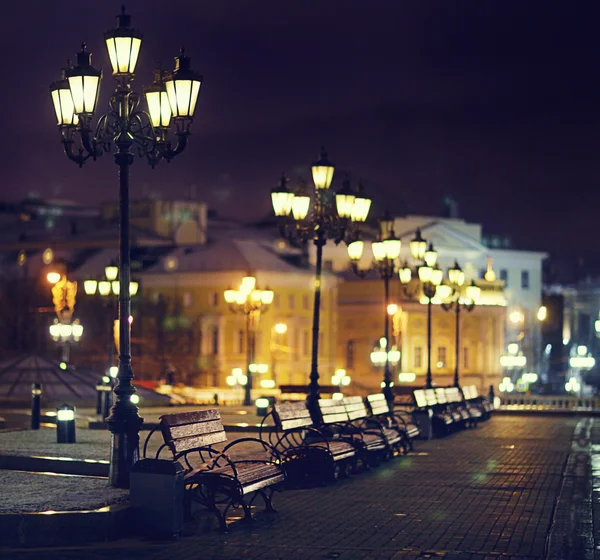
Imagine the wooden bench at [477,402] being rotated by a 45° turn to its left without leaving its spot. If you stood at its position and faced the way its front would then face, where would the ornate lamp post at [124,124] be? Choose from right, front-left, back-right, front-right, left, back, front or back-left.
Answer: right

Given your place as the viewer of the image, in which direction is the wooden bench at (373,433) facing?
facing the viewer and to the right of the viewer

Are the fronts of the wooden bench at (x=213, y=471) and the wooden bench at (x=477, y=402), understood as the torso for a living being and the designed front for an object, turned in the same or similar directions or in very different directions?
same or similar directions

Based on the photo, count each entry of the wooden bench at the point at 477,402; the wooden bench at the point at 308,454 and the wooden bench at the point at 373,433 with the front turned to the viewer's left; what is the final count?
0

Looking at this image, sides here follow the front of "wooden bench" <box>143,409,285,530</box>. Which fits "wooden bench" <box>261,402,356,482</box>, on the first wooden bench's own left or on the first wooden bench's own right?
on the first wooden bench's own left

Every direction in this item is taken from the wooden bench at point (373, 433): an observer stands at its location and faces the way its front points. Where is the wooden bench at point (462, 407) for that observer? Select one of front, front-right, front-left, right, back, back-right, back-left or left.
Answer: back-left

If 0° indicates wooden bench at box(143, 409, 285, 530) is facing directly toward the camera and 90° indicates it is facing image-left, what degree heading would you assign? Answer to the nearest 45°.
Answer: approximately 315°

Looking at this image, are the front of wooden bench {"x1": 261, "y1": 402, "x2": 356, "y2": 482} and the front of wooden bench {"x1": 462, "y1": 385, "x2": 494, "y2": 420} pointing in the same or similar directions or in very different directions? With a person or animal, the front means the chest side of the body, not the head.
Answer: same or similar directions

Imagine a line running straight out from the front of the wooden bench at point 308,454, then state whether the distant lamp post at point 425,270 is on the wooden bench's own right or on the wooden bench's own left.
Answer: on the wooden bench's own left

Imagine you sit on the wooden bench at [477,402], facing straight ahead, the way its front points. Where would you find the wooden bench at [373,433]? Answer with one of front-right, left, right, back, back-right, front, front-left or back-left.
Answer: front-right

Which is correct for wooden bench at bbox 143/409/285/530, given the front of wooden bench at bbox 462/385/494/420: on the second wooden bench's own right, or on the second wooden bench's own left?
on the second wooden bench's own right

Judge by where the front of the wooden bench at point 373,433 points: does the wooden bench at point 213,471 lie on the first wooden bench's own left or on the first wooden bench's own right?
on the first wooden bench's own right

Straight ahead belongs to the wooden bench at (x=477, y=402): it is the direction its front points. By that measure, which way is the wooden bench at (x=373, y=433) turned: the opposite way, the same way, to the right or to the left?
the same way

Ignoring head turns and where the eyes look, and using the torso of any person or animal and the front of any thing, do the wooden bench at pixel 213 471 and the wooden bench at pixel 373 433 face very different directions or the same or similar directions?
same or similar directions
